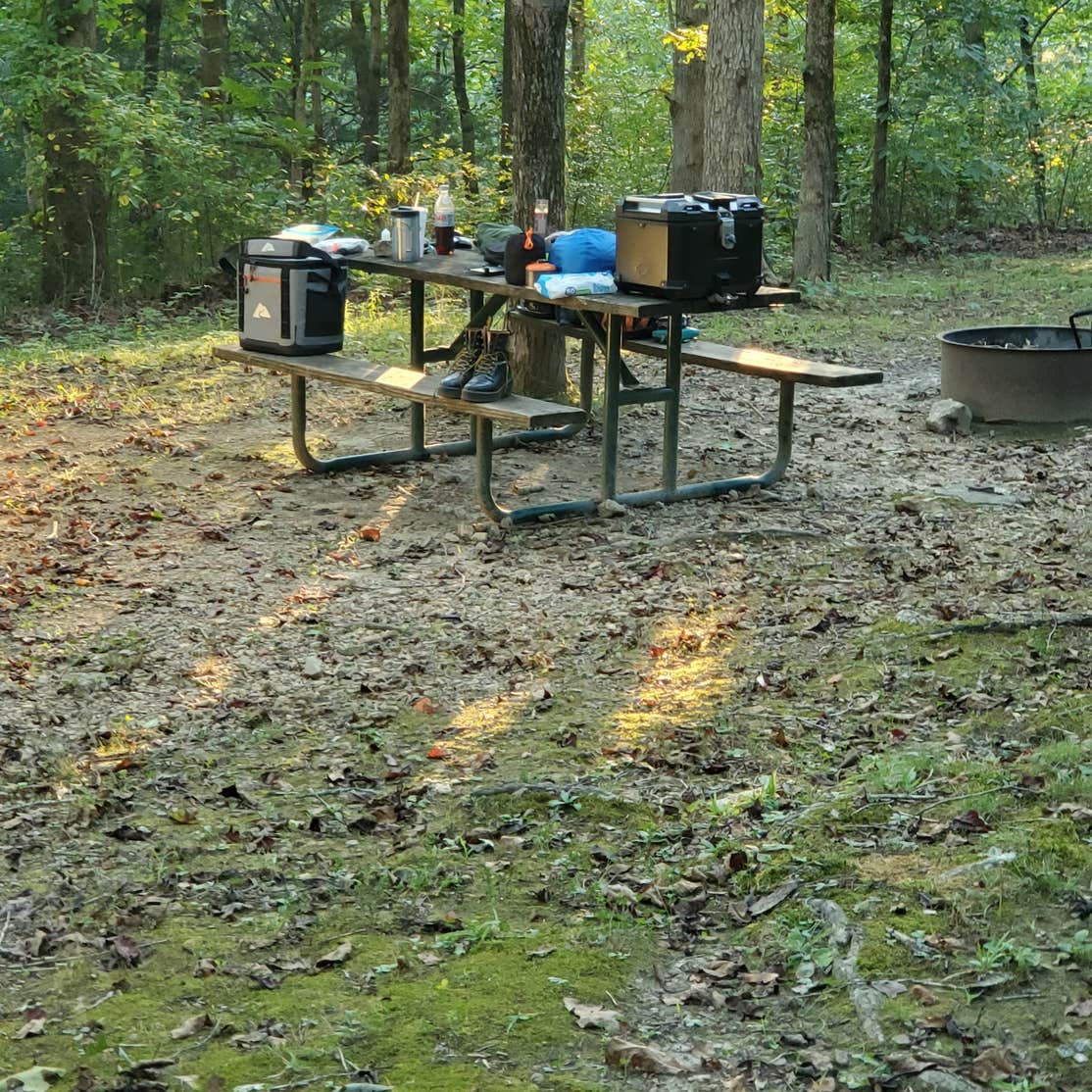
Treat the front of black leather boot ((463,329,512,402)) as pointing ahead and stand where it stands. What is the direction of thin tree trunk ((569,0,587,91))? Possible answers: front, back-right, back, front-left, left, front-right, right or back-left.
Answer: back-right

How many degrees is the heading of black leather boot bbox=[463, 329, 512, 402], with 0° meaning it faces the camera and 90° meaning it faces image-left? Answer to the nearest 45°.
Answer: approximately 45°

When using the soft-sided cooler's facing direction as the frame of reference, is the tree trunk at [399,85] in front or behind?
behind

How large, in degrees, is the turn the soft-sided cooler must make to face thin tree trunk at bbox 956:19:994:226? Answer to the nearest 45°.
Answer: approximately 180°

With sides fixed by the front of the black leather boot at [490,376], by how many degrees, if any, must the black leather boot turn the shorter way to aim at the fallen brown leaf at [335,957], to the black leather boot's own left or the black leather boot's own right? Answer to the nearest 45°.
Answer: approximately 45° to the black leather boot's own left

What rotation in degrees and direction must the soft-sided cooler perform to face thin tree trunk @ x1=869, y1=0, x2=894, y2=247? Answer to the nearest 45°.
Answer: approximately 180°

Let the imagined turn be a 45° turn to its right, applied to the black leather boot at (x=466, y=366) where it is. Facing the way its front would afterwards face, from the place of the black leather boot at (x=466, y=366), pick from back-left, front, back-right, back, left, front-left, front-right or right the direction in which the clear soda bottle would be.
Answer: right

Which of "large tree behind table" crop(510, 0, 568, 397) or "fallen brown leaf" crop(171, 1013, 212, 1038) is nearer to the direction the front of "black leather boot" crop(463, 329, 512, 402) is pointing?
the fallen brown leaf

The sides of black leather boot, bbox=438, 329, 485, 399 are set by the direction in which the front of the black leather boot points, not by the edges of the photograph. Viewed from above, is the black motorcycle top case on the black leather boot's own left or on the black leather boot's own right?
on the black leather boot's own left

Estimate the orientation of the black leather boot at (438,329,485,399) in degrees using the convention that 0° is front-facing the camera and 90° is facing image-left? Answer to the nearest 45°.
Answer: approximately 45°

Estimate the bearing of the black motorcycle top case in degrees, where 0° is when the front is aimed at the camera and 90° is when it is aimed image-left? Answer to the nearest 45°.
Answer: approximately 315°
